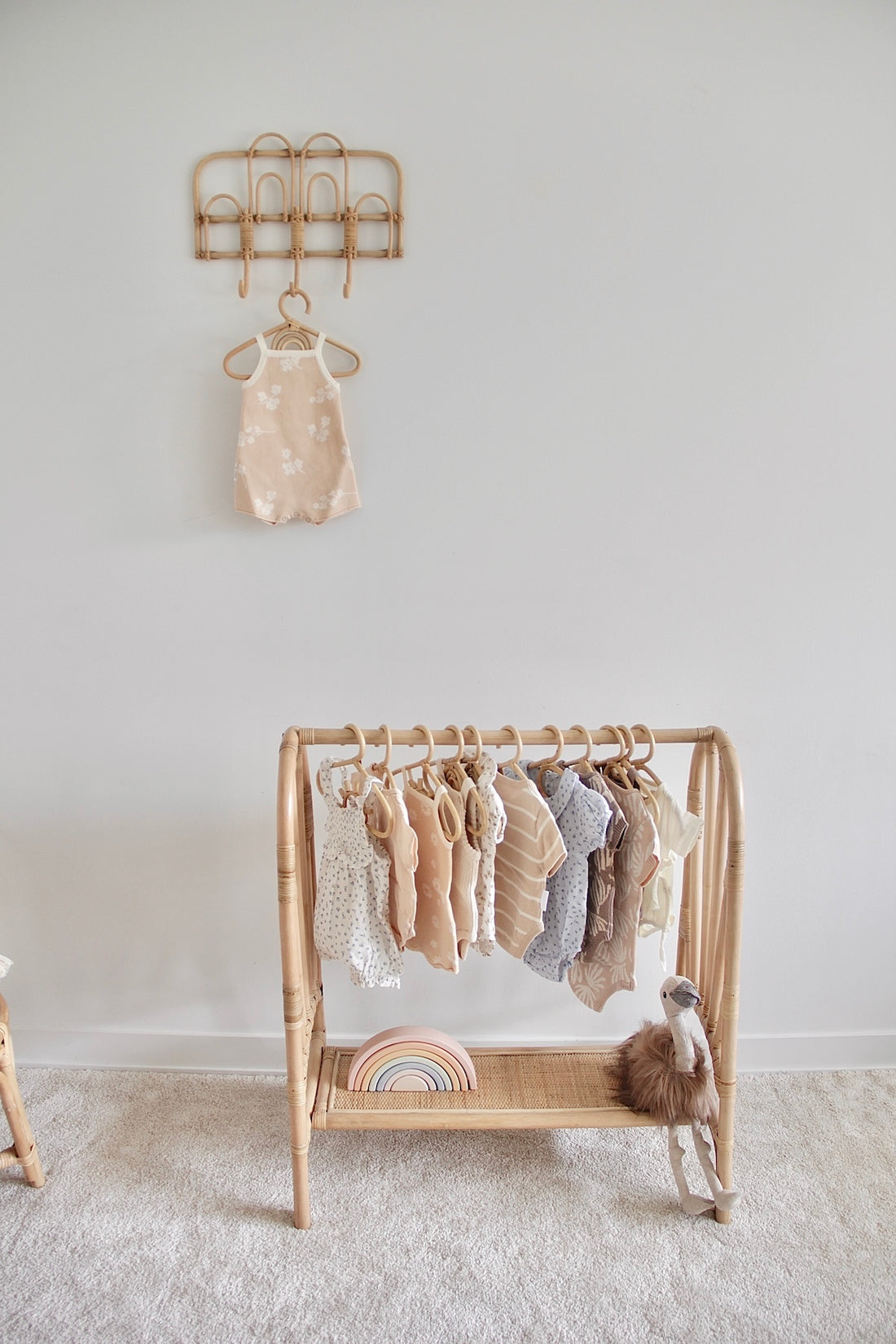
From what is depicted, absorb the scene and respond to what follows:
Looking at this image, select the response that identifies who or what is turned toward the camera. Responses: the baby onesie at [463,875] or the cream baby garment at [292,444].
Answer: the cream baby garment

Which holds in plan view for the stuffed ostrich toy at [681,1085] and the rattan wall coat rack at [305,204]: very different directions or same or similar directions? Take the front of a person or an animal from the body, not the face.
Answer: same or similar directions

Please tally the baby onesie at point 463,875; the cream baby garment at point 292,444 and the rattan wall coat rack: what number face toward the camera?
2

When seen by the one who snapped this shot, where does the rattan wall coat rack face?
facing the viewer

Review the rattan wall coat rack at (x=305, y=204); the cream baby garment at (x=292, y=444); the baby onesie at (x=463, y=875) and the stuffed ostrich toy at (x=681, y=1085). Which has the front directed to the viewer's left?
the baby onesie

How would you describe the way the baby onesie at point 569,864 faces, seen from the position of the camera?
facing the viewer and to the left of the viewer

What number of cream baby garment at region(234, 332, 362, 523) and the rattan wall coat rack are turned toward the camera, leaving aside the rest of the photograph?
2

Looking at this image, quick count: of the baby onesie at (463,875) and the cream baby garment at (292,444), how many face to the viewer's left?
1

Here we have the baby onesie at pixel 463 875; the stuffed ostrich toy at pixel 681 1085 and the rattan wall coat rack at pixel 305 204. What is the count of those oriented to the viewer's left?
1
